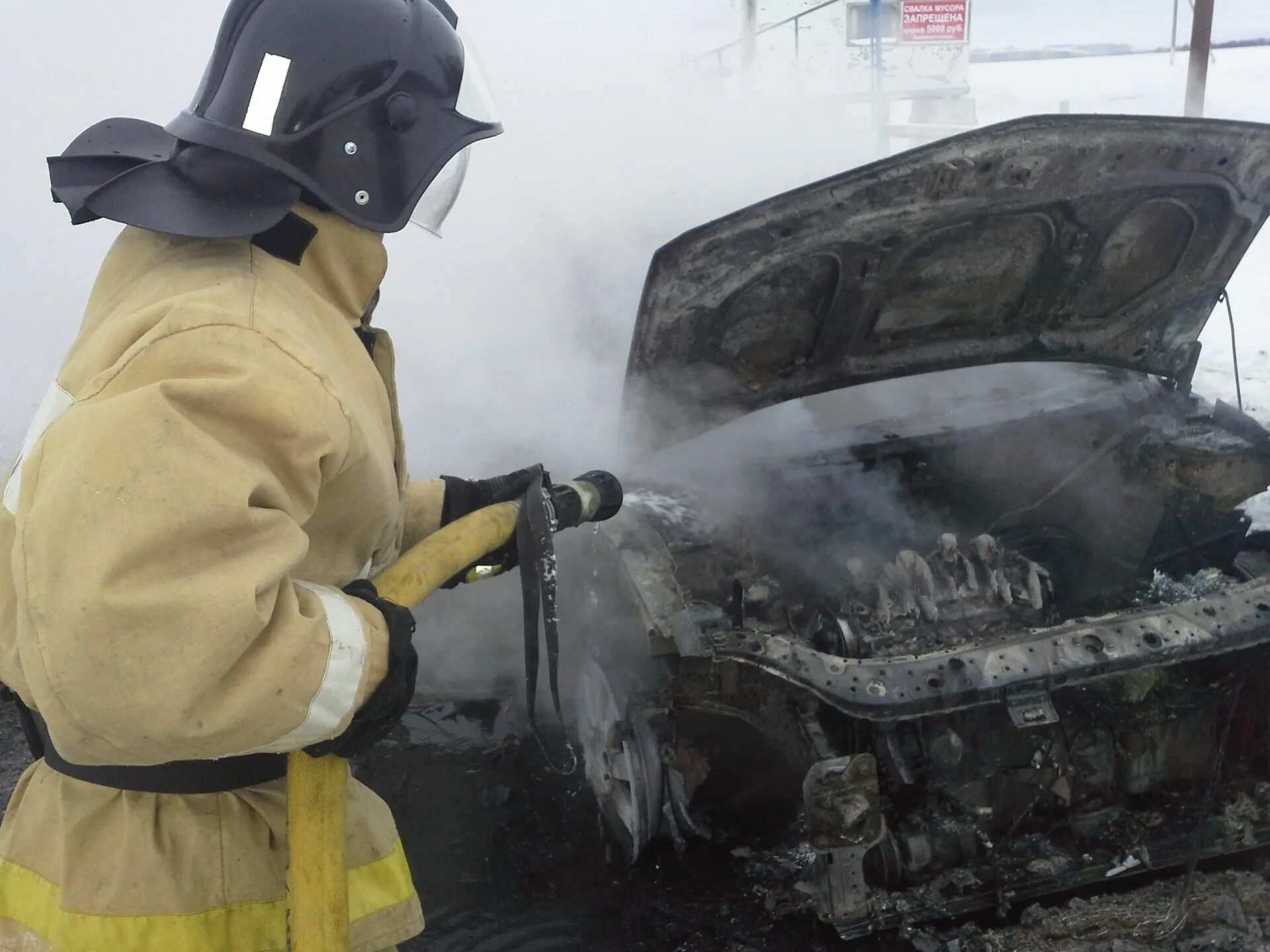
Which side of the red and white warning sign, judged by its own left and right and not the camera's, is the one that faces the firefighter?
front

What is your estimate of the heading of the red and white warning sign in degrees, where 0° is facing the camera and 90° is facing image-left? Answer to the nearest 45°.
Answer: approximately 0°

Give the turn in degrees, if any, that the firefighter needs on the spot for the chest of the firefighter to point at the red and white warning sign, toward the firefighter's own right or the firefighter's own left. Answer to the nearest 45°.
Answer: approximately 45° to the firefighter's own left

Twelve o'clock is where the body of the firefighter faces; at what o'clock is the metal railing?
The metal railing is roughly at 10 o'clock from the firefighter.

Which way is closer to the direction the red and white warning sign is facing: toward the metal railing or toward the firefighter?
the firefighter

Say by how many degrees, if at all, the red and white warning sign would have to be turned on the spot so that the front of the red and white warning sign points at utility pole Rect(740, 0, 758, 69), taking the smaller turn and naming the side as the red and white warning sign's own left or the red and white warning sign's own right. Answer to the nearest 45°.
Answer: approximately 135° to the red and white warning sign's own right

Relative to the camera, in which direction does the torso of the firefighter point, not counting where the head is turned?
to the viewer's right

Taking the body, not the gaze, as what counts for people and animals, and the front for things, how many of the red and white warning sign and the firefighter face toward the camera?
1
